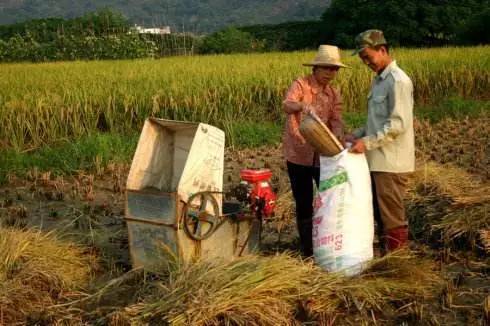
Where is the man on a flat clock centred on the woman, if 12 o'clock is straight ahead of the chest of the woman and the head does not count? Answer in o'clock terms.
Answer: The man is roughly at 10 o'clock from the woman.

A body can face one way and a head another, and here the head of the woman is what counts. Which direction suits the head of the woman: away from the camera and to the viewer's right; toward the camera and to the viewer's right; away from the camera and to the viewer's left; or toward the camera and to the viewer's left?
toward the camera and to the viewer's right

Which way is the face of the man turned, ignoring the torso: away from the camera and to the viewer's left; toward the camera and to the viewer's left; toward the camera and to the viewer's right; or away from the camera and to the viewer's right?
toward the camera and to the viewer's left

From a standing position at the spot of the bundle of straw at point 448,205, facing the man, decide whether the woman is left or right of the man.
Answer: right

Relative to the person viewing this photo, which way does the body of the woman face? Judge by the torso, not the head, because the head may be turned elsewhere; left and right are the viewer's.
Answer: facing the viewer and to the right of the viewer

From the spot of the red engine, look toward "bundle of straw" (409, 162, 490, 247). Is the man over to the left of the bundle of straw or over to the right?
right

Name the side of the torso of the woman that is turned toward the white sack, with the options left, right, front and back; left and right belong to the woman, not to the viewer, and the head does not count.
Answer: front

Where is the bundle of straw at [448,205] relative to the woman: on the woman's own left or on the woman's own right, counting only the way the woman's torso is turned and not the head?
on the woman's own left
